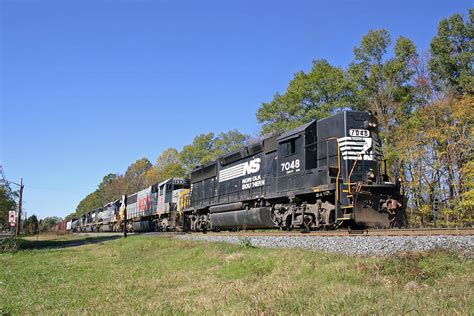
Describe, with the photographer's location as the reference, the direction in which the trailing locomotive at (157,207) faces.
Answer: facing the viewer and to the right of the viewer

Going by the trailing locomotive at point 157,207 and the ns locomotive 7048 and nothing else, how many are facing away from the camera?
0

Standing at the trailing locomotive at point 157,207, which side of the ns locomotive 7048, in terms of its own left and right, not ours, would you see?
back

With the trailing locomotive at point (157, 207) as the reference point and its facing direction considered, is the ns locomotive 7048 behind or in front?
in front

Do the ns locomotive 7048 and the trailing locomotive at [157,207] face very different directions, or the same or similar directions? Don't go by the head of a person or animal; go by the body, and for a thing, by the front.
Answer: same or similar directions

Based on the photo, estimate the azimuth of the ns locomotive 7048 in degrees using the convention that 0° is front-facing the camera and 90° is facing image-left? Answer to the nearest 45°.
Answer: approximately 315°
